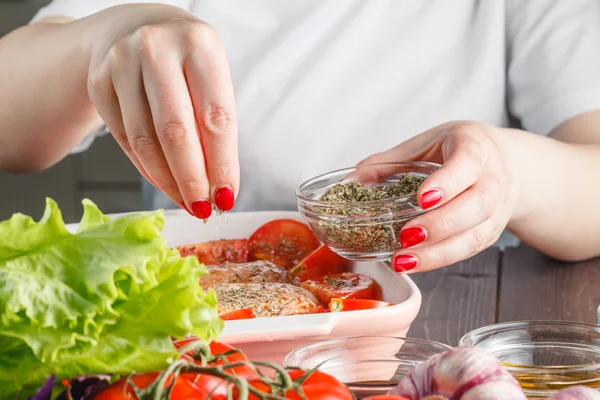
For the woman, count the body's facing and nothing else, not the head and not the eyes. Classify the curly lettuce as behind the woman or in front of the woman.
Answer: in front

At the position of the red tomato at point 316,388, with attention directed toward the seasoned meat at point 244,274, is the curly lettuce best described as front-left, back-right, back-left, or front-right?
front-left

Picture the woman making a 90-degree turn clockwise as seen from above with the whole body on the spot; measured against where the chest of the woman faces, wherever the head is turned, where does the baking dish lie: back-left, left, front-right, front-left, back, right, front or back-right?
left

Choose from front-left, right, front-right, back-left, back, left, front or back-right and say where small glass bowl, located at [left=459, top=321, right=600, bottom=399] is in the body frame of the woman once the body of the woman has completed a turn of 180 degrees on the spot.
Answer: back

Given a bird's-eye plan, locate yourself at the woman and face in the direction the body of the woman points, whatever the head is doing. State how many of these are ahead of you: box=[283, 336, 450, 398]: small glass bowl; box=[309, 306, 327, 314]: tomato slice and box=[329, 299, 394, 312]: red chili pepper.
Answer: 3

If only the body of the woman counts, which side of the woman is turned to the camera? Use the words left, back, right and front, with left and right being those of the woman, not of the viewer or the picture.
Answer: front

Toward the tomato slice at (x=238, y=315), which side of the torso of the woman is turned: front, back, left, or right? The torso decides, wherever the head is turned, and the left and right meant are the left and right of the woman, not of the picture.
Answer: front

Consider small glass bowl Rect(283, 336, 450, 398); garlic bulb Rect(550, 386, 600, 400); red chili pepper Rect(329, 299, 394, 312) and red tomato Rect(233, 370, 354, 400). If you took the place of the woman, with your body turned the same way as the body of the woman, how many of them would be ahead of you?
4

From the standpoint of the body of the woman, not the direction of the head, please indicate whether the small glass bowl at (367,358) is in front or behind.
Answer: in front

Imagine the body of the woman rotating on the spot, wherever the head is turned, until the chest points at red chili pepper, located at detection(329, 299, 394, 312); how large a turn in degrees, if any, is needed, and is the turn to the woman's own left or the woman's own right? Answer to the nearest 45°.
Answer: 0° — they already face it

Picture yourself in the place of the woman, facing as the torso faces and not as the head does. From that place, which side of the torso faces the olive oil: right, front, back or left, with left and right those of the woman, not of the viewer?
front

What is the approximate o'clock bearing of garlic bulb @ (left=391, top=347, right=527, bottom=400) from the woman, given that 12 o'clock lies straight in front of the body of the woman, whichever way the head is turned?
The garlic bulb is roughly at 12 o'clock from the woman.
